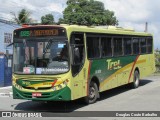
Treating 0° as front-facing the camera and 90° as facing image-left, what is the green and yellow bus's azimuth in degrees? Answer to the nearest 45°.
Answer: approximately 45°

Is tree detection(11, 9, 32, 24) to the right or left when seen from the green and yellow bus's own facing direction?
on its right
